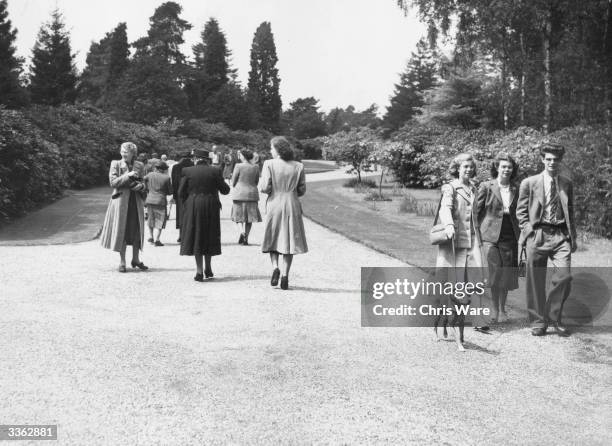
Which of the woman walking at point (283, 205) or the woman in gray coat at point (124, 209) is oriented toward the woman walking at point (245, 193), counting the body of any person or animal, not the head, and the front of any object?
the woman walking at point (283, 205)

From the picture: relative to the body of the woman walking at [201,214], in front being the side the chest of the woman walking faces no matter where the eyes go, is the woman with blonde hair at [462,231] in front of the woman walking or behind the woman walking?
behind

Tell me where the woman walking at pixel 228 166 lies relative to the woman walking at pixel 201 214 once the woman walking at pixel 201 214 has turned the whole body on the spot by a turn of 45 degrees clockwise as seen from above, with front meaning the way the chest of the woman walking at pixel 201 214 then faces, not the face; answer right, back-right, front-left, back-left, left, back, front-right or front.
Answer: front-left

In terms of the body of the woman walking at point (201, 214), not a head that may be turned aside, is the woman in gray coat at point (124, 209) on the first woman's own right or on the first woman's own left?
on the first woman's own left

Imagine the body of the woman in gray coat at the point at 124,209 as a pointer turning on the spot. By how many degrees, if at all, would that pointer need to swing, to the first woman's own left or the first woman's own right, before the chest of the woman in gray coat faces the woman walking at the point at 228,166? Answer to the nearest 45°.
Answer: approximately 135° to the first woman's own left

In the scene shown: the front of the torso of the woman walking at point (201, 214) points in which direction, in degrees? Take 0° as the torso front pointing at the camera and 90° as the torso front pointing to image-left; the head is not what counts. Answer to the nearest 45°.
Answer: approximately 180°

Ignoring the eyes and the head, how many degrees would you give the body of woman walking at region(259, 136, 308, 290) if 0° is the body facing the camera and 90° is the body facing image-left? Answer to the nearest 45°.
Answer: approximately 180°

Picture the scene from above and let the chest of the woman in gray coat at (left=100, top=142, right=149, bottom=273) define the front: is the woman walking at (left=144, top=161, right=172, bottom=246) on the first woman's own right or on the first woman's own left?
on the first woman's own left

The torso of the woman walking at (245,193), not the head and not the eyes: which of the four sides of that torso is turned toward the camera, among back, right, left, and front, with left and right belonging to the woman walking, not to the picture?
back

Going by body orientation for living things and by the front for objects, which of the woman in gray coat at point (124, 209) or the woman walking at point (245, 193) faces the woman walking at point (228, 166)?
the woman walking at point (245, 193)

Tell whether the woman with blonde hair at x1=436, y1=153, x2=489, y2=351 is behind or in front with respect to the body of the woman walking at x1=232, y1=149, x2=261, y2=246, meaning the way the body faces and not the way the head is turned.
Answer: behind
